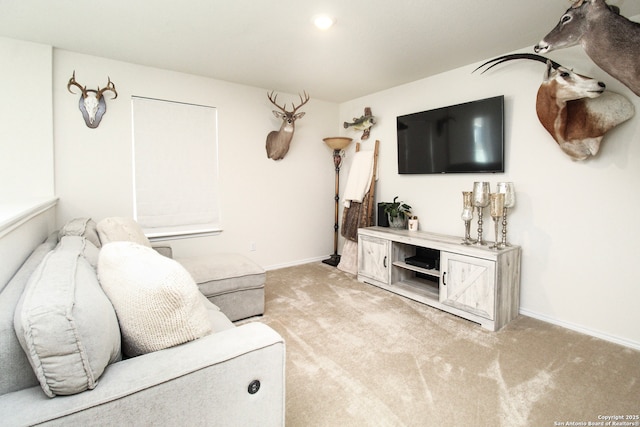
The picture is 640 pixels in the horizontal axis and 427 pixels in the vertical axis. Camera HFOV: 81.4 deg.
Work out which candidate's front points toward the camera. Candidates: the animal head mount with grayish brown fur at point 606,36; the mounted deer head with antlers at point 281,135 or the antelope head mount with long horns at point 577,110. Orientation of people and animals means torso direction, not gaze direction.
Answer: the mounted deer head with antlers

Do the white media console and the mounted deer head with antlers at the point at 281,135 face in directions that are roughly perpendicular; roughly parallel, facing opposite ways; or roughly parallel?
roughly perpendicular

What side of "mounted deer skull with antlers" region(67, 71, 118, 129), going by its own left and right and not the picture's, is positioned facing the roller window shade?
left

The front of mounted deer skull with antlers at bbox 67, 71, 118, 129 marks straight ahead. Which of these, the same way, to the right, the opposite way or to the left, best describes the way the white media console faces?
to the right

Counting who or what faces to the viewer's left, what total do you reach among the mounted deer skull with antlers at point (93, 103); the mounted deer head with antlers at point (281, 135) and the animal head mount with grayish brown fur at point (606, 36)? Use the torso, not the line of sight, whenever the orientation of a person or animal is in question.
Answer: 1

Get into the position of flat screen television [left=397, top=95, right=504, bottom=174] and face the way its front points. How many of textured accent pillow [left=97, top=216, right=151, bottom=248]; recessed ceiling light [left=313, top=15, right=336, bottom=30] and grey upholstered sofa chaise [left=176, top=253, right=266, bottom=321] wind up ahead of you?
3

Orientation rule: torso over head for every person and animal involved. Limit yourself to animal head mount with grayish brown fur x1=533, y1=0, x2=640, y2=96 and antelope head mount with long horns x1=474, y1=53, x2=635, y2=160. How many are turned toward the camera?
0

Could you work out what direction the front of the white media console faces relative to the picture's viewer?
facing the viewer and to the left of the viewer

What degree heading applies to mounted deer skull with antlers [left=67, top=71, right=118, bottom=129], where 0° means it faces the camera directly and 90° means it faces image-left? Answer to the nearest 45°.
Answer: approximately 0°
